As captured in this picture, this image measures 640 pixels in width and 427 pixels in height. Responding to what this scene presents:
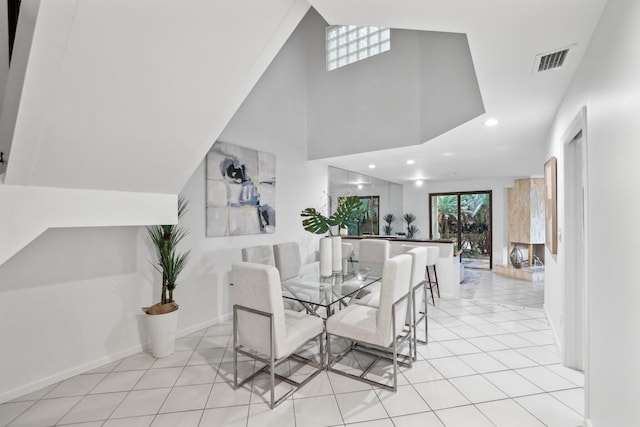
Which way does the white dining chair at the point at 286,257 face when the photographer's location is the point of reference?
facing the viewer and to the right of the viewer

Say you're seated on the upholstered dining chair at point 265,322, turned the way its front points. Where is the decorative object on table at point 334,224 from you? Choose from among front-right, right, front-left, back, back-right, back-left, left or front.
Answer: front

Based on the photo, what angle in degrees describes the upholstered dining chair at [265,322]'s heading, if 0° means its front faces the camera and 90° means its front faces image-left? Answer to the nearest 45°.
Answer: approximately 225°

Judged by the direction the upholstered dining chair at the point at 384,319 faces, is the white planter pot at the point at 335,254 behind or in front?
in front

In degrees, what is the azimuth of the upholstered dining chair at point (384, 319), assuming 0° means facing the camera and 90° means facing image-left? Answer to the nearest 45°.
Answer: approximately 135°

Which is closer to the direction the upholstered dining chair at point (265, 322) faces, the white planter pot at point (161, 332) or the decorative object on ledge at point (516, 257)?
the decorative object on ledge

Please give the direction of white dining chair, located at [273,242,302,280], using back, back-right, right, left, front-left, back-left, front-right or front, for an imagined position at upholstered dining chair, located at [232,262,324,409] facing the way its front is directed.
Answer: front-left

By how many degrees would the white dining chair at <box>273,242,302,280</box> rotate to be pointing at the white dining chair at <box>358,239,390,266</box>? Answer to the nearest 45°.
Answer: approximately 45° to its left

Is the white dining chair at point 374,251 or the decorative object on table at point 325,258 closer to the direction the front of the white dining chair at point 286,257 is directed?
the decorative object on table

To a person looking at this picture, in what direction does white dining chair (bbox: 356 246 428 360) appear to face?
facing away from the viewer and to the left of the viewer

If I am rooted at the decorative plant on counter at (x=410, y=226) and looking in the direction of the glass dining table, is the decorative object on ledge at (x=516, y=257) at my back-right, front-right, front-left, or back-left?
front-left

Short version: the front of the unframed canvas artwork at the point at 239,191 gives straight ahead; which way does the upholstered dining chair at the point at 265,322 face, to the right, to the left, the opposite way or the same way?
to the left

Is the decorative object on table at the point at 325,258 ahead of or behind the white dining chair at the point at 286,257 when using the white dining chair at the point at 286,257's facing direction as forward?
ahead

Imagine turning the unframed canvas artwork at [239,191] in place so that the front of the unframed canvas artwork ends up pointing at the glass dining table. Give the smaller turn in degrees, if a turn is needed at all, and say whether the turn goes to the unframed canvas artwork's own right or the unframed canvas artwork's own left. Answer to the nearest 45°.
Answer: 0° — it already faces it

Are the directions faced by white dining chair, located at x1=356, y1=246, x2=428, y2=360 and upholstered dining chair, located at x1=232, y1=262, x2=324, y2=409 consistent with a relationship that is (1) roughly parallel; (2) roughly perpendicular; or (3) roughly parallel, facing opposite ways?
roughly perpendicular

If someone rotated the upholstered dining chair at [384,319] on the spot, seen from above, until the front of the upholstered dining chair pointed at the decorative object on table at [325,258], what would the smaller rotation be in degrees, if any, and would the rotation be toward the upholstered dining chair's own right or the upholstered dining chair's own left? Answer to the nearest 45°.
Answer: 0° — it already faces it
